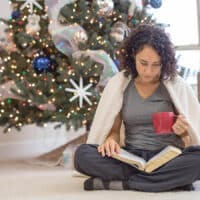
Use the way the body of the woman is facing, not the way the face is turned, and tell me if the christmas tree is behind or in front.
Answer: behind

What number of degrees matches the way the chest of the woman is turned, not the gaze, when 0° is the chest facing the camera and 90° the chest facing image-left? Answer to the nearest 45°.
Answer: approximately 0°

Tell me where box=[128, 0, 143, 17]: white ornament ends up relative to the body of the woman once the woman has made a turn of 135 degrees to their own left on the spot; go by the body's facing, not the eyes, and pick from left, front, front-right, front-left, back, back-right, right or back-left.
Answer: front-left

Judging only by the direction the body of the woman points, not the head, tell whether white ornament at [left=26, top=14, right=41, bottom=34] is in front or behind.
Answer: behind

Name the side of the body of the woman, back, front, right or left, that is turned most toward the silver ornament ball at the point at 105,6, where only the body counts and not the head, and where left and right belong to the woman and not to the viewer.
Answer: back

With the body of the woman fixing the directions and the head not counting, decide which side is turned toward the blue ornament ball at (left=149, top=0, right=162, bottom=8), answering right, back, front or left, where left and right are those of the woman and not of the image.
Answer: back
